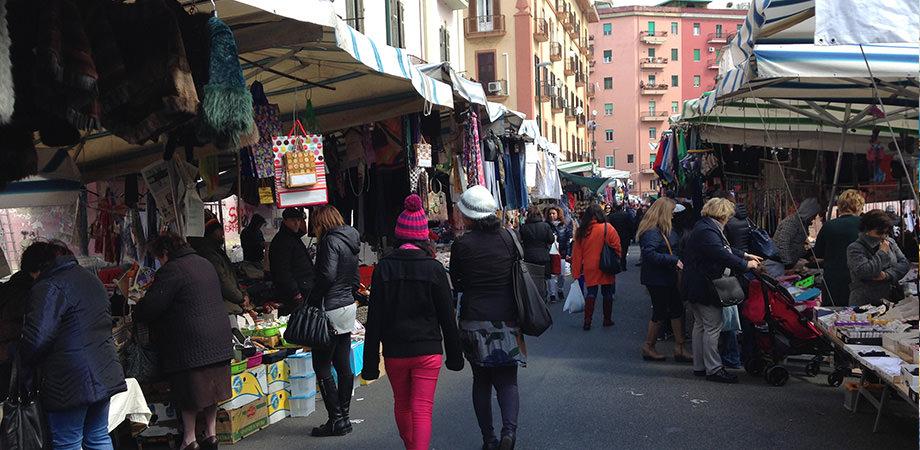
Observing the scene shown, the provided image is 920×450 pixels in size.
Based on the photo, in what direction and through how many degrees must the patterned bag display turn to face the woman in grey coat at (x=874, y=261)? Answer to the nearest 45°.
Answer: approximately 90° to its left

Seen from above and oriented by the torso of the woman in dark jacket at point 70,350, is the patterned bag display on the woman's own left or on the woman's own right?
on the woman's own right

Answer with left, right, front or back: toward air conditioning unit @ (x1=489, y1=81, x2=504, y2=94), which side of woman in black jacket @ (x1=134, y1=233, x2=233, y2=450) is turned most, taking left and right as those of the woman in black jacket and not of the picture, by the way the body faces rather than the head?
right

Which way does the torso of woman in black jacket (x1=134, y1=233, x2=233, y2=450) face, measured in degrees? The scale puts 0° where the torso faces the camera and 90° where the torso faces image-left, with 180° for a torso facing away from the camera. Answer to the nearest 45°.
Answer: approximately 135°

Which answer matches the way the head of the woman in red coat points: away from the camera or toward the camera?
away from the camera

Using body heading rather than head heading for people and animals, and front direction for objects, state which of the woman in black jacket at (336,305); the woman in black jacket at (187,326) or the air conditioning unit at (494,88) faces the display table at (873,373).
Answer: the air conditioning unit

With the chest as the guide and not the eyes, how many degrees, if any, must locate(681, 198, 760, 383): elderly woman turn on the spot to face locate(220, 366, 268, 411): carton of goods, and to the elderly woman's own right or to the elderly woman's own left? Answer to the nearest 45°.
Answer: approximately 135° to the elderly woman's own right

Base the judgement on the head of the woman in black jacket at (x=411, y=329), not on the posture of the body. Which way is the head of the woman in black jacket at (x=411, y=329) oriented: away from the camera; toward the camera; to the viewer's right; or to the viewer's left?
away from the camera

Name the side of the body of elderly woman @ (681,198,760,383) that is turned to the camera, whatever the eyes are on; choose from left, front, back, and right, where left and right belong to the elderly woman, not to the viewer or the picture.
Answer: right

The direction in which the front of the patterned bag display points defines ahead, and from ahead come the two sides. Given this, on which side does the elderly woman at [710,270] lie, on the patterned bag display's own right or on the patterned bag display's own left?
on the patterned bag display's own left

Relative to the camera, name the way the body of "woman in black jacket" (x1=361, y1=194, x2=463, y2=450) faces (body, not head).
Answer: away from the camera

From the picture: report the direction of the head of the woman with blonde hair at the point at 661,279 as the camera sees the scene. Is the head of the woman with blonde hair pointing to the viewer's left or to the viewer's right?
to the viewer's right

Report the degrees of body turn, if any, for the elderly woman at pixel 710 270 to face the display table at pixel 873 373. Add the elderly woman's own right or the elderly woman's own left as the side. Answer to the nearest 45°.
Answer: approximately 45° to the elderly woman's own right

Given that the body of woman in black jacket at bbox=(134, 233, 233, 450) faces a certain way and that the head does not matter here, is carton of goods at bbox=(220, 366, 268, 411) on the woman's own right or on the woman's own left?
on the woman's own right
